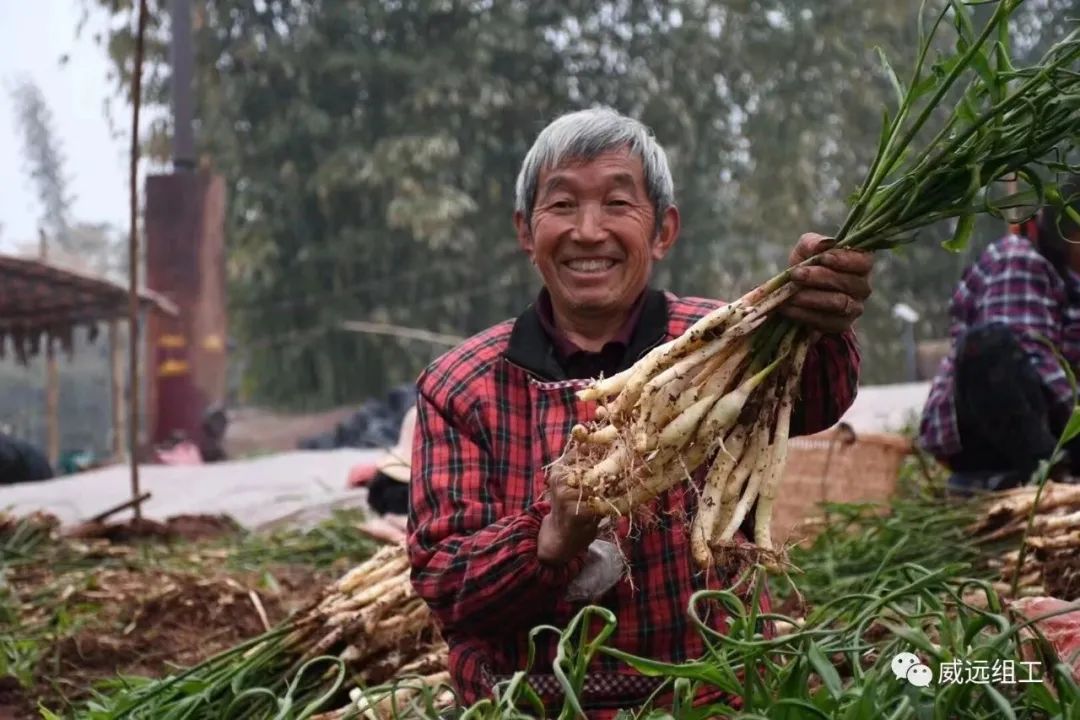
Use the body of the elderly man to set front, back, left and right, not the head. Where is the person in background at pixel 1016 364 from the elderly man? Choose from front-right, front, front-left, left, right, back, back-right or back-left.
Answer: back-left

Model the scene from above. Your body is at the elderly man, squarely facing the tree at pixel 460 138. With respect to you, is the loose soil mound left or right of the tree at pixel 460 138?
left

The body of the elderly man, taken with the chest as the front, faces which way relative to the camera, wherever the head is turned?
toward the camera

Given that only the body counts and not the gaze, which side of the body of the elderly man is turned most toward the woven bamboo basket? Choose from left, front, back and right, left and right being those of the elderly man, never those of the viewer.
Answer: back

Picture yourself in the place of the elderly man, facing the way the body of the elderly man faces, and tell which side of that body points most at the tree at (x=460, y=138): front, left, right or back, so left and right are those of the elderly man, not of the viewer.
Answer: back

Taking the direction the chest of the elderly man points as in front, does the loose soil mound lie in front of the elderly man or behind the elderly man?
behind

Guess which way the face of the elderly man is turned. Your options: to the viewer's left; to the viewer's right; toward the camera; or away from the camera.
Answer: toward the camera
